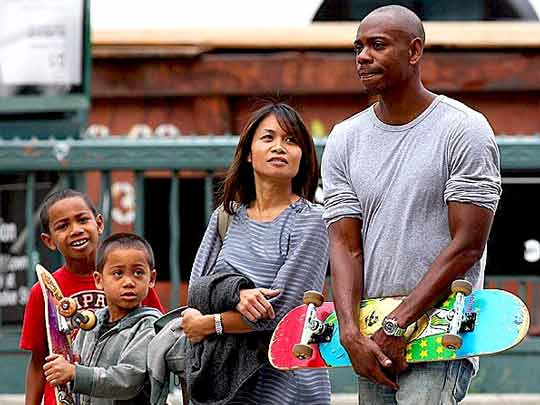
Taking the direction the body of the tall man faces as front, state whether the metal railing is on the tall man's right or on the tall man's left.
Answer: on the tall man's right

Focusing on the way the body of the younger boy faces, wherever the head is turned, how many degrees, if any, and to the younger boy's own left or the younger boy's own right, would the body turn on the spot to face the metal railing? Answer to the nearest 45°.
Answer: approximately 135° to the younger boy's own right

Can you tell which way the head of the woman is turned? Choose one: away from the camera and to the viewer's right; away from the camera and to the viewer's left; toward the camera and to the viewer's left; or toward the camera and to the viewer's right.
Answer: toward the camera and to the viewer's right

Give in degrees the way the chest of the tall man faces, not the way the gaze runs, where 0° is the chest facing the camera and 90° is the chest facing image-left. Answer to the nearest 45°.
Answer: approximately 45°

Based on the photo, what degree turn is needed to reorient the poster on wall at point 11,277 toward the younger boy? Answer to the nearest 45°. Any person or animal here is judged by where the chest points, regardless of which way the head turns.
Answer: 0° — it already faces them

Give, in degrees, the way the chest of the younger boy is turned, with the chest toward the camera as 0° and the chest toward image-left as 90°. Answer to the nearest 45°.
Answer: approximately 45°

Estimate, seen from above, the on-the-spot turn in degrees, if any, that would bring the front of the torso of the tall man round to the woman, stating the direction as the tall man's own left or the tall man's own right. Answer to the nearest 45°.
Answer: approximately 90° to the tall man's own right
